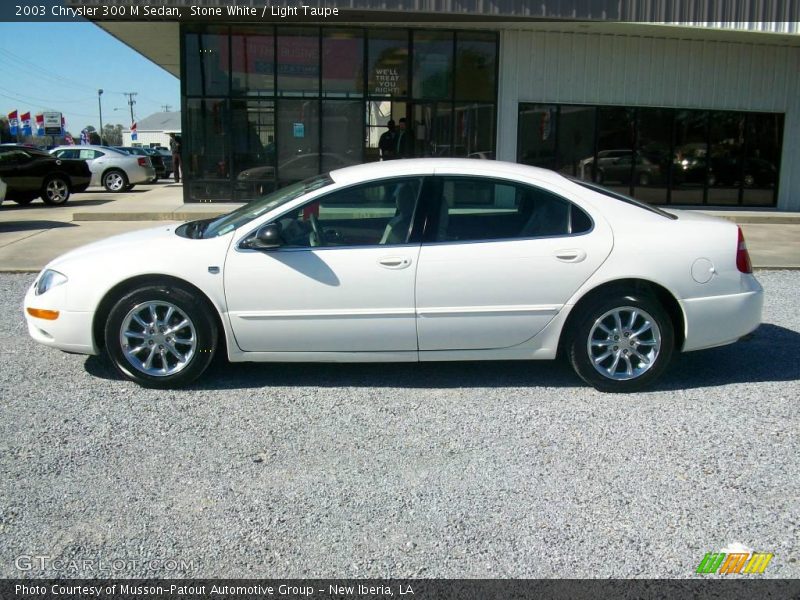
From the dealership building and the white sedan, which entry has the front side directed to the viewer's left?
the white sedan

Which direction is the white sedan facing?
to the viewer's left

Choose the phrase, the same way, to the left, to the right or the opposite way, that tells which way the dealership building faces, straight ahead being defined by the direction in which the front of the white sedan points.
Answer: to the left

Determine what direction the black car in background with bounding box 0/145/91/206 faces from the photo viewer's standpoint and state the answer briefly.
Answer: facing to the left of the viewer

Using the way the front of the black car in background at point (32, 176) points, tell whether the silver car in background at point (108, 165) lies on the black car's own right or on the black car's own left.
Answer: on the black car's own right

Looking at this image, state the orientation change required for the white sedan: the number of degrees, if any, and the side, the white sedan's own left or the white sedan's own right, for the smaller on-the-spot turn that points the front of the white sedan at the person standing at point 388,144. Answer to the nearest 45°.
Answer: approximately 90° to the white sedan's own right

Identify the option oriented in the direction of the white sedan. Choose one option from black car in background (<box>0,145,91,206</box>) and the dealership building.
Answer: the dealership building

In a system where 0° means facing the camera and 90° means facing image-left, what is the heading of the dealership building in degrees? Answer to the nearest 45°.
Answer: approximately 0°

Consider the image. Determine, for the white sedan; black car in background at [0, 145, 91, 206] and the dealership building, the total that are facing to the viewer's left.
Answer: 2

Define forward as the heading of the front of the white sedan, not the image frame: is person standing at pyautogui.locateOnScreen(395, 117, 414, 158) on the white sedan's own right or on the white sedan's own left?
on the white sedan's own right

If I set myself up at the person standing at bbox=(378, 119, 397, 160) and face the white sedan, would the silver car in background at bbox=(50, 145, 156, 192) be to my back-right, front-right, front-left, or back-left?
back-right

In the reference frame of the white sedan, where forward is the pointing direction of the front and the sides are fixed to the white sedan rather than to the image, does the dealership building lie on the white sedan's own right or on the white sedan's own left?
on the white sedan's own right

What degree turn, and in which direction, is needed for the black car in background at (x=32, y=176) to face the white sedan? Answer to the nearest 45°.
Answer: approximately 90° to its left
